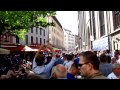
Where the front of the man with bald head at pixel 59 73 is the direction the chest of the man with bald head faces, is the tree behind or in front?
in front

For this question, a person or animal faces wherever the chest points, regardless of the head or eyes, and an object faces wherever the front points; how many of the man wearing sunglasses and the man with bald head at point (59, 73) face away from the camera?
1

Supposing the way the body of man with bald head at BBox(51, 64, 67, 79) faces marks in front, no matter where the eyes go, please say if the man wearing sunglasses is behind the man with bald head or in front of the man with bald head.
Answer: behind

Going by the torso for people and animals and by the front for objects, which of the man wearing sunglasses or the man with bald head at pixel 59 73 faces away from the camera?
the man with bald head

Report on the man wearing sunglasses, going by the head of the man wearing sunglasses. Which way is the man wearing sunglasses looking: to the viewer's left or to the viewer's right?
to the viewer's left

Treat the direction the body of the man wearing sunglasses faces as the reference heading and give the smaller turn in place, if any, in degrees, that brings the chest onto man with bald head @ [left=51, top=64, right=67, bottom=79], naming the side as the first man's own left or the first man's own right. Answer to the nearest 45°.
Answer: approximately 45° to the first man's own right

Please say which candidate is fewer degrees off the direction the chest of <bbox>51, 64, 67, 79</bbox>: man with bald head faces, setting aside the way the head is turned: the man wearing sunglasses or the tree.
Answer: the tree

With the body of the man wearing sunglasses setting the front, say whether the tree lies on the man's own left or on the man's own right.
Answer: on the man's own right

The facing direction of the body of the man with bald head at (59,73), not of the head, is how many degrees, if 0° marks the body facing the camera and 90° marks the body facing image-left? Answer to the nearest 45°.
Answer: approximately 180°
